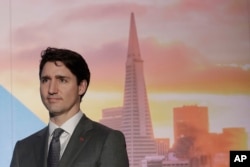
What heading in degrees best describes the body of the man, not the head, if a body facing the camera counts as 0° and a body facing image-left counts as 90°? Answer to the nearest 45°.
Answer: approximately 45°
